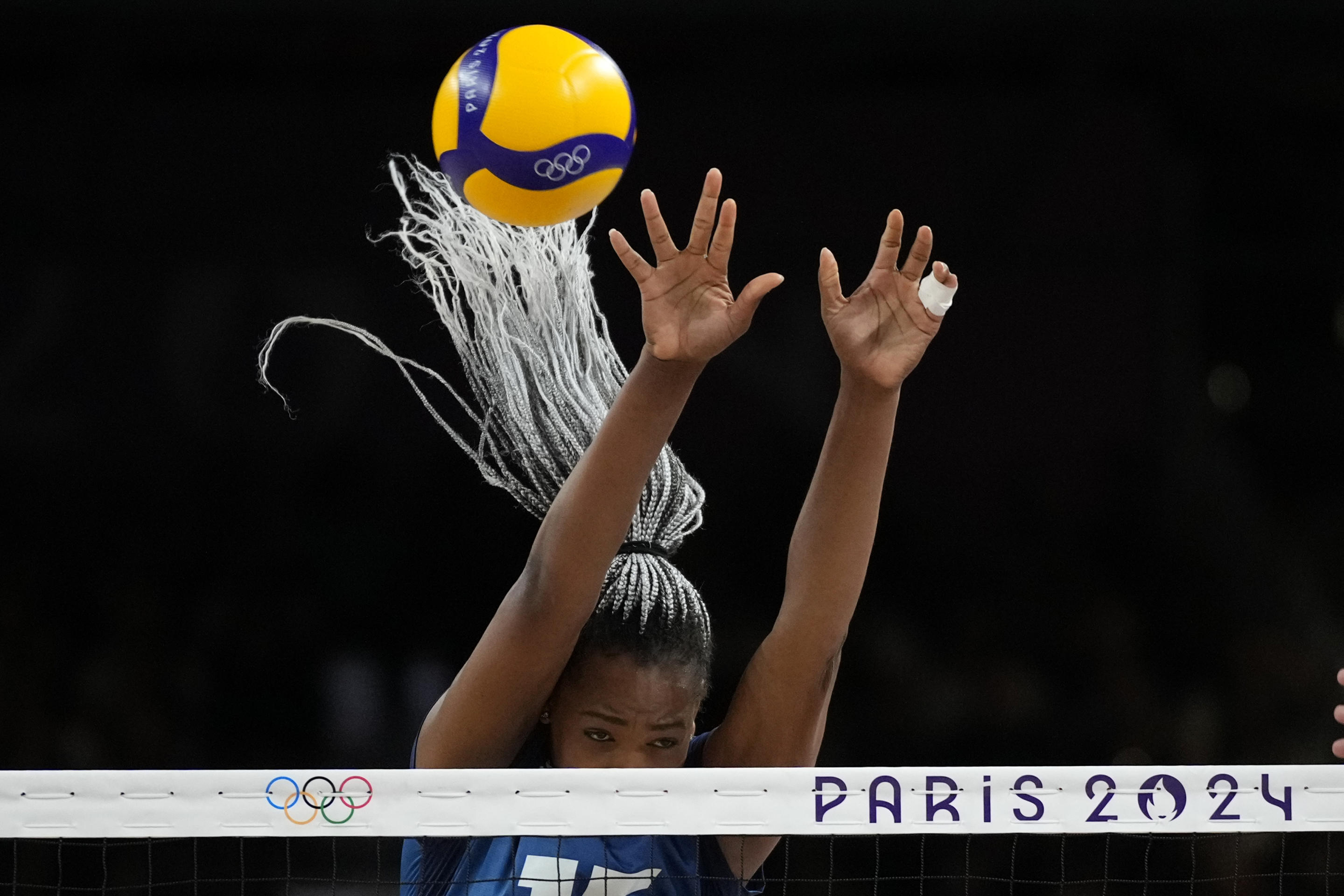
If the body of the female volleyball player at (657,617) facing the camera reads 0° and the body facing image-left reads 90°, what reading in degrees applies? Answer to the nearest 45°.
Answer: approximately 0°
